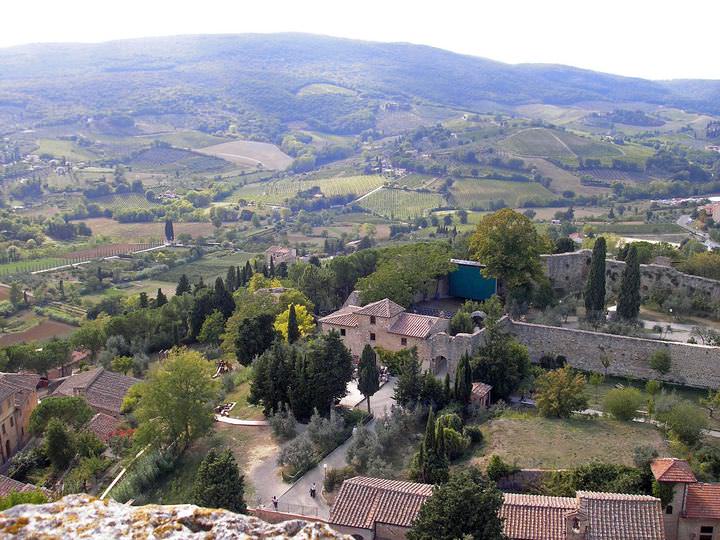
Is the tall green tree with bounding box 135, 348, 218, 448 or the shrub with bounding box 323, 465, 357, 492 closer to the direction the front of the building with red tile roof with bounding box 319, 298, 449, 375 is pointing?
the shrub

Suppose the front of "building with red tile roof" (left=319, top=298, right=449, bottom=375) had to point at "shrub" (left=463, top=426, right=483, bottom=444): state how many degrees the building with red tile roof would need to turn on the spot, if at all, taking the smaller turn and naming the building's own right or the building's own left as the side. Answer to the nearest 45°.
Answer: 0° — it already faces it

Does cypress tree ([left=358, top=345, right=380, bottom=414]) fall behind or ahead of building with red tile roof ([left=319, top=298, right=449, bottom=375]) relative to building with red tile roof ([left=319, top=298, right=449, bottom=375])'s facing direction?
ahead

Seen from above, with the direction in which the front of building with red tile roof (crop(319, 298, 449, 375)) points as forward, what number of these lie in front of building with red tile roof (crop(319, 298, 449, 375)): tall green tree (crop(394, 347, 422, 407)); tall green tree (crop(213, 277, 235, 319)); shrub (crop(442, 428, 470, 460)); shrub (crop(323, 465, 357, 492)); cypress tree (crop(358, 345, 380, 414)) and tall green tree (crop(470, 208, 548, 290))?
4

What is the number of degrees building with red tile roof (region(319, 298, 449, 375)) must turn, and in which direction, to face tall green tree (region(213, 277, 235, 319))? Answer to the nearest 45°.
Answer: approximately 135° to its right

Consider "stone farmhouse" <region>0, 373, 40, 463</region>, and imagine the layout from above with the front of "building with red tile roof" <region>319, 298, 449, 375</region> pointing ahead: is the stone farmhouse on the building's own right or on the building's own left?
on the building's own right

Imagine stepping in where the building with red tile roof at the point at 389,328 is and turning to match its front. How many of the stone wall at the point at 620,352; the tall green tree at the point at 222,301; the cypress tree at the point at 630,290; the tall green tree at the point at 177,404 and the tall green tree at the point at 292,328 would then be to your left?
2

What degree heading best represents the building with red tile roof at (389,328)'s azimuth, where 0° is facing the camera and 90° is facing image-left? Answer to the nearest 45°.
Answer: approximately 0°

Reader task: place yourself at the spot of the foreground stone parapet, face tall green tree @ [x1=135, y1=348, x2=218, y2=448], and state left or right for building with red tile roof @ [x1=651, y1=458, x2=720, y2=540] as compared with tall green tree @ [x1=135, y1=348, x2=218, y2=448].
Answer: right

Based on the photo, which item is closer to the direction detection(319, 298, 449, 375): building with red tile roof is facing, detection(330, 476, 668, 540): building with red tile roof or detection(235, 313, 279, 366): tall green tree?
the building with red tile roof

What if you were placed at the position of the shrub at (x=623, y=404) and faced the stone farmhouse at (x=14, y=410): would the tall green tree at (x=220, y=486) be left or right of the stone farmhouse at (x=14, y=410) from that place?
left

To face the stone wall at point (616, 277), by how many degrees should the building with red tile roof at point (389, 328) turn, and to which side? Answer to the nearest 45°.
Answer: approximately 135° to its left

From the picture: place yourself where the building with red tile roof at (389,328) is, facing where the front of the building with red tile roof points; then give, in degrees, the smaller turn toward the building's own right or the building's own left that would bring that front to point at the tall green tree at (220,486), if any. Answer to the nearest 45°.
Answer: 0° — it already faces it

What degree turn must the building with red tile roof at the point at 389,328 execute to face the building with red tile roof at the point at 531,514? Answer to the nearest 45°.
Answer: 0° — it already faces it

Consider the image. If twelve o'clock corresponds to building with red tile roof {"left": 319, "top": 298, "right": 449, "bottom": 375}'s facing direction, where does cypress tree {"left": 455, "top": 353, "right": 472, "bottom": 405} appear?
The cypress tree is roughly at 11 o'clock from the building with red tile roof.

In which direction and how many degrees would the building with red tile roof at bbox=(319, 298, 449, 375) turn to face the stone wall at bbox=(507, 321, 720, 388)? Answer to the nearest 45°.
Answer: approximately 90° to its left

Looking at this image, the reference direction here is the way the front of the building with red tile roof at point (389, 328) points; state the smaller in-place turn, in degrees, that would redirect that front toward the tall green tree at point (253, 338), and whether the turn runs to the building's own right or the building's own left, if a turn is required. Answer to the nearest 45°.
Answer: approximately 90° to the building's own right

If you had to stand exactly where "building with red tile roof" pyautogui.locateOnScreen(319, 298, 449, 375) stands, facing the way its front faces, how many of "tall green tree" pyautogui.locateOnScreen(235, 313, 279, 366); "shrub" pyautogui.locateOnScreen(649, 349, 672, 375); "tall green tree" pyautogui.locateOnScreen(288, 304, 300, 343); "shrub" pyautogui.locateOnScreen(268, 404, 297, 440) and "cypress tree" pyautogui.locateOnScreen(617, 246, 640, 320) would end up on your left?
2
